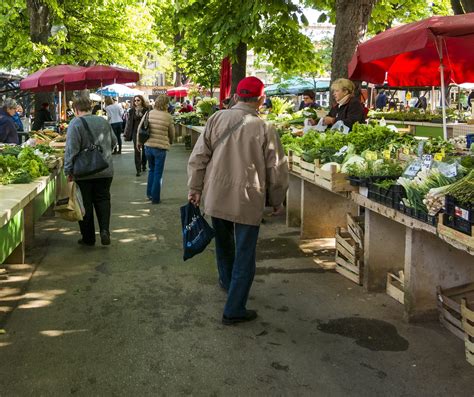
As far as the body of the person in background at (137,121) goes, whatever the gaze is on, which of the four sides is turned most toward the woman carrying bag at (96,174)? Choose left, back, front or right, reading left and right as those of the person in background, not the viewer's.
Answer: front

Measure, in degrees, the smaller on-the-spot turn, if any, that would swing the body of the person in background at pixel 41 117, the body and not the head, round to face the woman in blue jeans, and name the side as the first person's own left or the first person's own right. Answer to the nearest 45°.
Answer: approximately 90° to the first person's own right

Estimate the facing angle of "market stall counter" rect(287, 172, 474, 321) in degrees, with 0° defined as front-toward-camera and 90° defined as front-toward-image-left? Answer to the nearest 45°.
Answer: approximately 45°

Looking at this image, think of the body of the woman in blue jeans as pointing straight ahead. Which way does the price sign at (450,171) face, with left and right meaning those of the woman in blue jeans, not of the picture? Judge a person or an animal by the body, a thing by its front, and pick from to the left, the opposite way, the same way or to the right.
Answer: to the left

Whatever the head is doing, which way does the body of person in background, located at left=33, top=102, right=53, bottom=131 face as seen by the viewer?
to the viewer's right

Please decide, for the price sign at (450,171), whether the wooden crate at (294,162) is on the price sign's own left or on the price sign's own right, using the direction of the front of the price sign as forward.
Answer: on the price sign's own right

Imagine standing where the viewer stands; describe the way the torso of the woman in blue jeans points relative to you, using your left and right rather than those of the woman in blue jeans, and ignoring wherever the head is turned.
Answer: facing away from the viewer

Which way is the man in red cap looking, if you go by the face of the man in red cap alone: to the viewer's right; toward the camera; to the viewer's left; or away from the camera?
away from the camera
